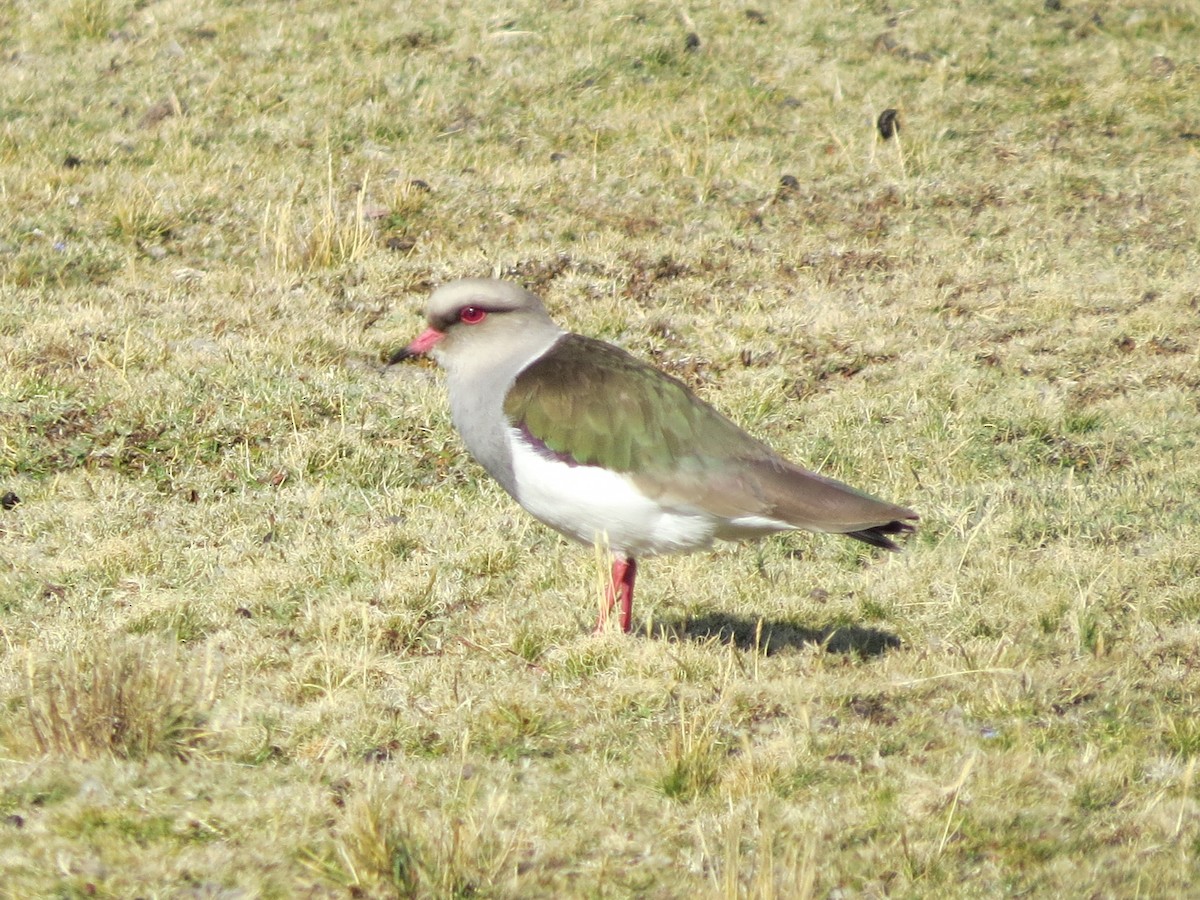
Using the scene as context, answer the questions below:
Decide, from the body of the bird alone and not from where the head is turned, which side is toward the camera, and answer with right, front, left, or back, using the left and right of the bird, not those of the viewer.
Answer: left

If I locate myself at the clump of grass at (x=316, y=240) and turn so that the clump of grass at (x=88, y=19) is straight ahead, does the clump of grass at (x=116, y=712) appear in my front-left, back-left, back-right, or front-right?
back-left

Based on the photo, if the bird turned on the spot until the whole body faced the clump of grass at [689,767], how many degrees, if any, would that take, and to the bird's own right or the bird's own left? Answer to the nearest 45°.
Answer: approximately 90° to the bird's own left

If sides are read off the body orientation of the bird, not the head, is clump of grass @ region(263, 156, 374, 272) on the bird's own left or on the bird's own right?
on the bird's own right

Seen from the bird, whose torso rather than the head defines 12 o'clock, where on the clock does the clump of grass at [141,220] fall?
The clump of grass is roughly at 2 o'clock from the bird.

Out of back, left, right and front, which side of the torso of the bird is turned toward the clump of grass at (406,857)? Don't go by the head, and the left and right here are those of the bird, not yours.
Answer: left

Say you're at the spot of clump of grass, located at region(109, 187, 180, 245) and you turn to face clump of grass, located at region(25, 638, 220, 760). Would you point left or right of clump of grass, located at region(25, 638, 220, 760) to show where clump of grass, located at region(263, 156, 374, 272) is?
left

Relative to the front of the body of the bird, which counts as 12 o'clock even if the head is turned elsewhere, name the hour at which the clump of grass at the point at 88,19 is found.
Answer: The clump of grass is roughly at 2 o'clock from the bird.

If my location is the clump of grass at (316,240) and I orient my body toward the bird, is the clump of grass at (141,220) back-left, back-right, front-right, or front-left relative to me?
back-right
